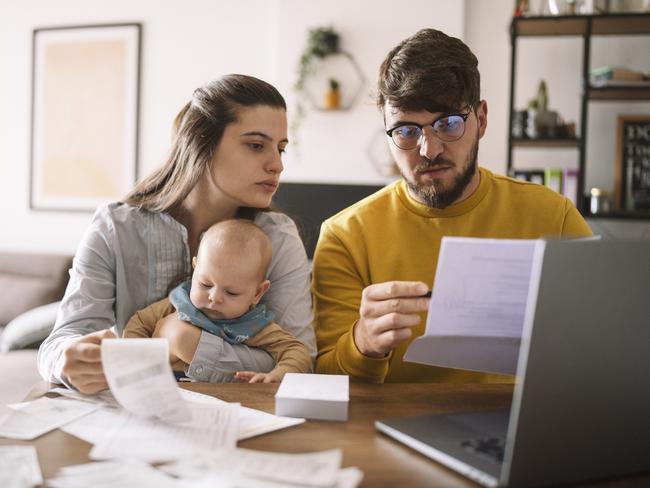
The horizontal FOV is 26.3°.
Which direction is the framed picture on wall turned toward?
toward the camera

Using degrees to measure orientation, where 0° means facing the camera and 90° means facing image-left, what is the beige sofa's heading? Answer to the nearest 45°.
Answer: approximately 0°

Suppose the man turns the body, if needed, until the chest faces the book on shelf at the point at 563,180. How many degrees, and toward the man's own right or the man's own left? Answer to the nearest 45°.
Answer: approximately 180°

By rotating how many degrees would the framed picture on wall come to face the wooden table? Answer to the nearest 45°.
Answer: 0° — it already faces it

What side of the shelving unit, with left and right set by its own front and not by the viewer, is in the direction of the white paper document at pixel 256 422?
front

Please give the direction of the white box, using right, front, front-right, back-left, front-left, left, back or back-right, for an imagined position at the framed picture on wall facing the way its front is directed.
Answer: front

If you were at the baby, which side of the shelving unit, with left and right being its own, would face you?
front

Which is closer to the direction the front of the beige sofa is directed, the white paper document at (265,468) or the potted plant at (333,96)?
the white paper document

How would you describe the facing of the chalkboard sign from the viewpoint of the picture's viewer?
facing the viewer

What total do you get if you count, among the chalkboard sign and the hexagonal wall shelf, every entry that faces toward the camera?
2
